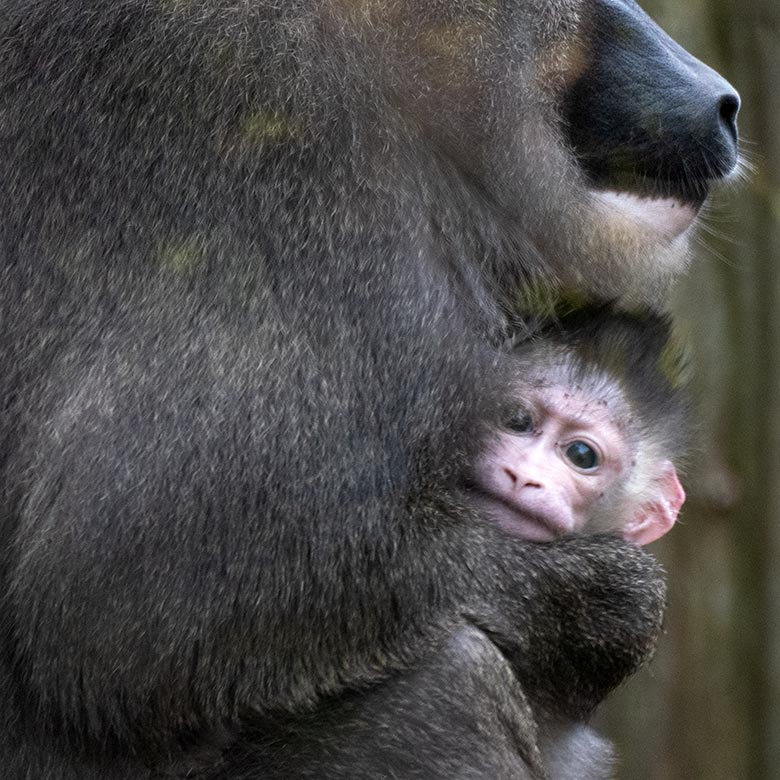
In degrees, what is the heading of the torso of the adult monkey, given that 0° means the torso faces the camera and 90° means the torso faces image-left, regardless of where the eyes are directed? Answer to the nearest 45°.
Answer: approximately 270°

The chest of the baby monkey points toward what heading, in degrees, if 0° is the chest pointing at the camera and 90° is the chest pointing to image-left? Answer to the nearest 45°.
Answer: approximately 45°
